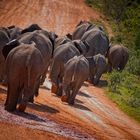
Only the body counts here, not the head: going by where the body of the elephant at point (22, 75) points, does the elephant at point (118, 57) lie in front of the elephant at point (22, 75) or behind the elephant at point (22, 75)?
in front

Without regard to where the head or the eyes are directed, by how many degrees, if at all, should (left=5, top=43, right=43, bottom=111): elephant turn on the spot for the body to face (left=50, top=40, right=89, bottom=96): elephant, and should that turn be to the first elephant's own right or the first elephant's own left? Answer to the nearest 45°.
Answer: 0° — it already faces it

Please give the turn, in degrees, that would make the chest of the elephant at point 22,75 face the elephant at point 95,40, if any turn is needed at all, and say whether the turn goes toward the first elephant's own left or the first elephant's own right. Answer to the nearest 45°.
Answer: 0° — it already faces it

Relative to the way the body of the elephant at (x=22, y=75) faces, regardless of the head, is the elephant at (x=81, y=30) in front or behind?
in front

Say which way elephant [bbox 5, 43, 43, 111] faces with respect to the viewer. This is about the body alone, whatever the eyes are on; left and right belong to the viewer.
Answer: facing away from the viewer
